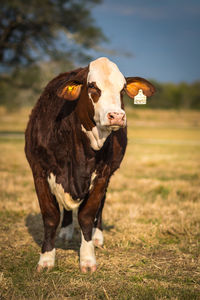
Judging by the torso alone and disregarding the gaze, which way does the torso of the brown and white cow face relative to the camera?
toward the camera

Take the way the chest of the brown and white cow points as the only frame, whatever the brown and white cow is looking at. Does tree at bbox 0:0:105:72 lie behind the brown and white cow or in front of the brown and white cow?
behind
